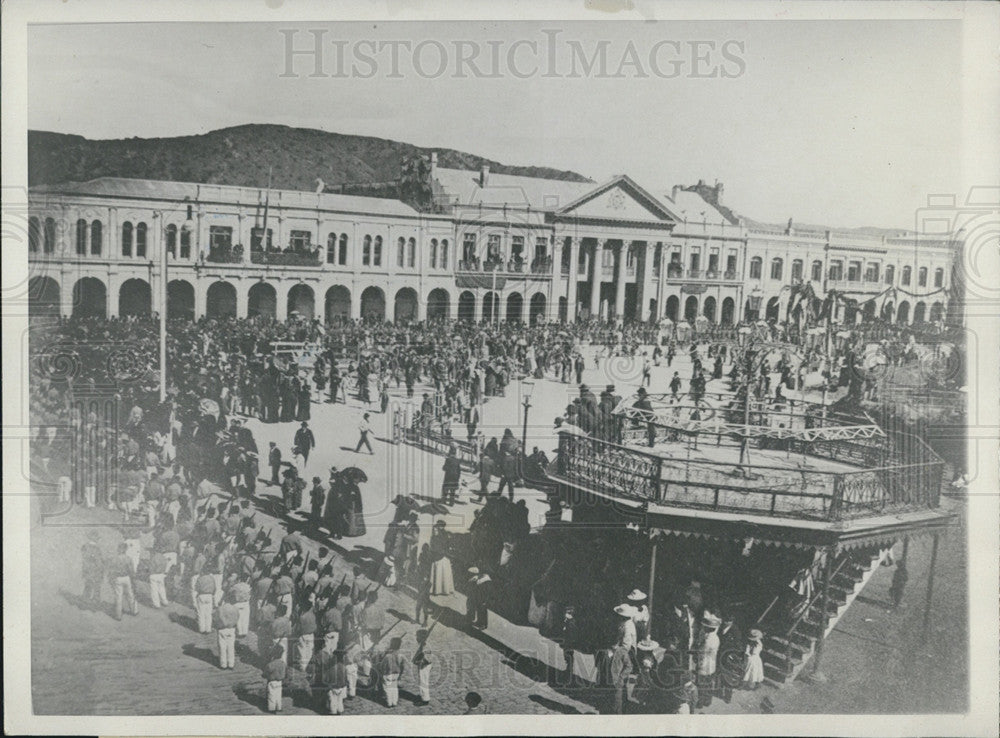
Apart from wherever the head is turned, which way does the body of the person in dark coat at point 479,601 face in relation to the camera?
to the viewer's left

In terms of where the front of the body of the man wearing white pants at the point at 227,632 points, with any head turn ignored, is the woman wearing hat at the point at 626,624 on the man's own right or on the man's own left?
on the man's own right

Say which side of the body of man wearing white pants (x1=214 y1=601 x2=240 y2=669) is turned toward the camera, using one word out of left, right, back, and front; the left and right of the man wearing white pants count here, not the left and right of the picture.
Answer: back

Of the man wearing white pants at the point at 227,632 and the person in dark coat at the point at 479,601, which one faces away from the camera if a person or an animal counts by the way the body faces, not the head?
the man wearing white pants

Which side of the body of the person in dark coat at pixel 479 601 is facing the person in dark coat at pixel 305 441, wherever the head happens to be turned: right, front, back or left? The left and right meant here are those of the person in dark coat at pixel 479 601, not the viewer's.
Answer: right

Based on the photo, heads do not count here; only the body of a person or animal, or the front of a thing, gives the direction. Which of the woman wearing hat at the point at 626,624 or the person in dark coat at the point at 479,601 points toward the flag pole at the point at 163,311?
the person in dark coat

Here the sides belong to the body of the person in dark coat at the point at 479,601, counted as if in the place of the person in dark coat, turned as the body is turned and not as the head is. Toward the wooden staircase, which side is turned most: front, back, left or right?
back
